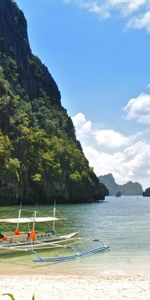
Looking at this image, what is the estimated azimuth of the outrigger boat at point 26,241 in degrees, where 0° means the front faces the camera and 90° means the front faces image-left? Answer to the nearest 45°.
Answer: approximately 270°
